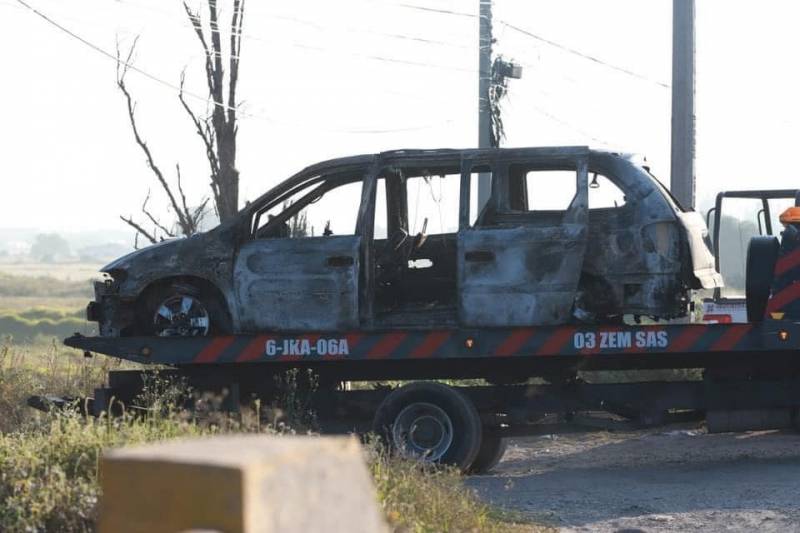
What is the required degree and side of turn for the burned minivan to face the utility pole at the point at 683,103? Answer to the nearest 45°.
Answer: approximately 135° to its right

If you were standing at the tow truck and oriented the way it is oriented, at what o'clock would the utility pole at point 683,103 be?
The utility pole is roughly at 10 o'clock from the tow truck.

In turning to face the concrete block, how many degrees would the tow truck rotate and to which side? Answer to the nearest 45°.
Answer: approximately 90° to its right

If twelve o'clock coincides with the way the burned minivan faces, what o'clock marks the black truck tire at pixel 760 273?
The black truck tire is roughly at 6 o'clock from the burned minivan.

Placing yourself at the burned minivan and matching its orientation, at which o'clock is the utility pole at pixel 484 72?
The utility pole is roughly at 3 o'clock from the burned minivan.

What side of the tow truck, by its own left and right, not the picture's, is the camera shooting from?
right

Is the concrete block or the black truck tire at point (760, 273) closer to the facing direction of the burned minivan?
the concrete block

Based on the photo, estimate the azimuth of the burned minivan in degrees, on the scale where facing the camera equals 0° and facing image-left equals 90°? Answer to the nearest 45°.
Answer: approximately 90°

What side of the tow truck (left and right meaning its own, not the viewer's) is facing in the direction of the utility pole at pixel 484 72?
left
